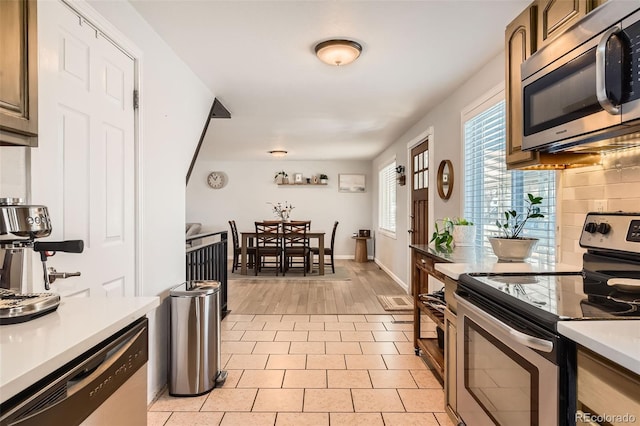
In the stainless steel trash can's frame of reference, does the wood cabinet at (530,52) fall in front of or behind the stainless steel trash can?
in front

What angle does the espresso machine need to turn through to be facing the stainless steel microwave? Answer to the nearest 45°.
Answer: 0° — it already faces it

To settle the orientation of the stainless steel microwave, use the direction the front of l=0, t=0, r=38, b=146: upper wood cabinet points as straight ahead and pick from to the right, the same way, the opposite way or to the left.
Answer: the opposite way

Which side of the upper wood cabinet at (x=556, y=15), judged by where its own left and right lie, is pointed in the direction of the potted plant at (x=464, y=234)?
right

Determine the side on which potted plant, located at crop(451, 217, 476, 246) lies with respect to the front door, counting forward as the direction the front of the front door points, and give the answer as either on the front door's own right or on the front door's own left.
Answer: on the front door's own left

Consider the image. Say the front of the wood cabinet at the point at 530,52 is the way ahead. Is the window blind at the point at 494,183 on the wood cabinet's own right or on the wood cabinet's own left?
on the wood cabinet's own right

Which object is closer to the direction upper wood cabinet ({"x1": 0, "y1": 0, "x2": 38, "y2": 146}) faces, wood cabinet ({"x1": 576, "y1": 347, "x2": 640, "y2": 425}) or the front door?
the wood cabinet

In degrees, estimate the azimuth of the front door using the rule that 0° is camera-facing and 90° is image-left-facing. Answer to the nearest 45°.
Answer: approximately 90°

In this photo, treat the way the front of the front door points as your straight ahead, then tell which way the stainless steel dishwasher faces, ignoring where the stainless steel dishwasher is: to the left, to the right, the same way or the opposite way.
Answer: the opposite way

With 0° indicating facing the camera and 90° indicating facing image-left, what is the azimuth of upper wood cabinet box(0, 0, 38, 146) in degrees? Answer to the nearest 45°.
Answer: approximately 315°

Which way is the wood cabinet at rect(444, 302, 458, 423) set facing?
to the viewer's left

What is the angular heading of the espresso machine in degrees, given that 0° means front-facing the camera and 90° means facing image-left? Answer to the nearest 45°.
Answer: approximately 315°
